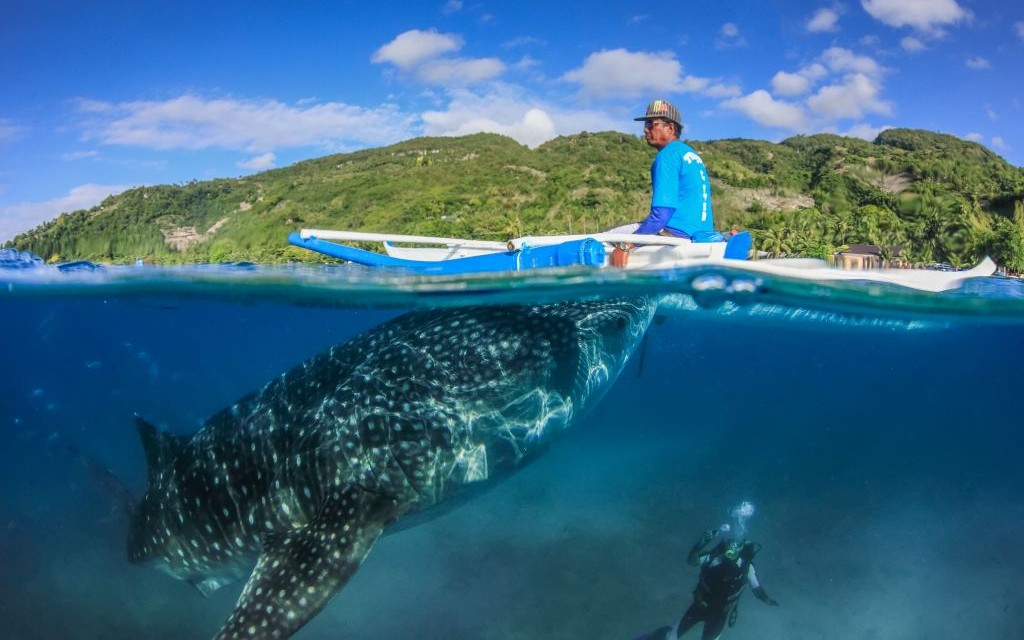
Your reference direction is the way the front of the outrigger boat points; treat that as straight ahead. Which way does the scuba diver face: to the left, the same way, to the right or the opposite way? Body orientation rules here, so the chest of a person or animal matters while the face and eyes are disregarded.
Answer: to the left

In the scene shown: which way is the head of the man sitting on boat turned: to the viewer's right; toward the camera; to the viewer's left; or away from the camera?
to the viewer's left
